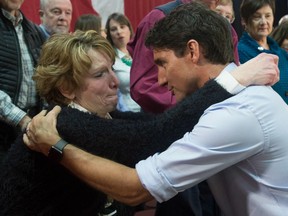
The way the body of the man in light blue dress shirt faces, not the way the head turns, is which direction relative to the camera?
to the viewer's left

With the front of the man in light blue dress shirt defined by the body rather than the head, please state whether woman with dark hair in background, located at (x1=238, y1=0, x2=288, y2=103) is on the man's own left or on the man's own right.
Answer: on the man's own right

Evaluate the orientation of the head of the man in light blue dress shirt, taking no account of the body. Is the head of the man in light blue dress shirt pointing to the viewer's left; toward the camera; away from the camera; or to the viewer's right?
to the viewer's left

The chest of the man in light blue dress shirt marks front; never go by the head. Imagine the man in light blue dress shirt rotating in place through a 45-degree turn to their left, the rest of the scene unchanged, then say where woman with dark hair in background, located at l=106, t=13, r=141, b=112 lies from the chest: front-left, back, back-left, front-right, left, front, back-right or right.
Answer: back-right
